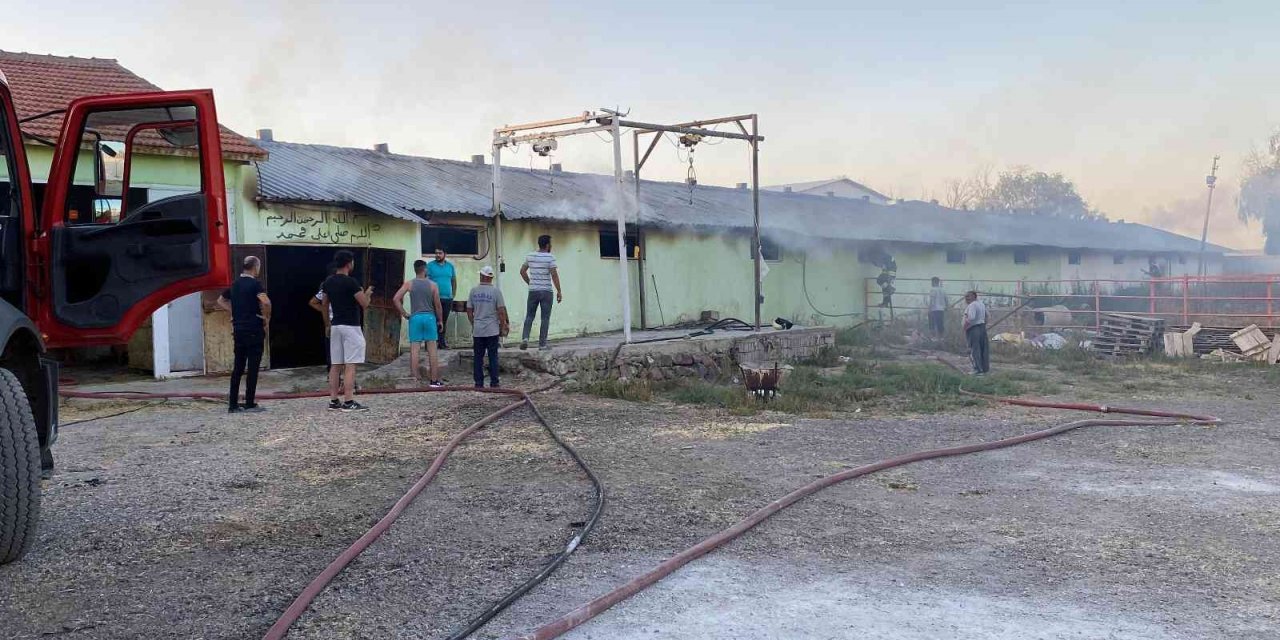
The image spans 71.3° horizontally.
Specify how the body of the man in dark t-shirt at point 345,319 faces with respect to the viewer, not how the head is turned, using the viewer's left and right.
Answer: facing away from the viewer and to the right of the viewer

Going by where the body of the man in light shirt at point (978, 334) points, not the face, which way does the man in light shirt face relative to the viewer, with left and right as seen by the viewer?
facing away from the viewer and to the left of the viewer

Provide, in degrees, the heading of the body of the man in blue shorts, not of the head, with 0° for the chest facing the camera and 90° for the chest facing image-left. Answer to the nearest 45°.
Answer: approximately 180°

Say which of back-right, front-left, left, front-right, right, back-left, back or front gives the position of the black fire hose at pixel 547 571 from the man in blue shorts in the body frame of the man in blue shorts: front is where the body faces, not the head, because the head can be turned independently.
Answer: back

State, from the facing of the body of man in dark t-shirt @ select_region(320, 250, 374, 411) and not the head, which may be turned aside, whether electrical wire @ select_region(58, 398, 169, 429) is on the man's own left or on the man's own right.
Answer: on the man's own left

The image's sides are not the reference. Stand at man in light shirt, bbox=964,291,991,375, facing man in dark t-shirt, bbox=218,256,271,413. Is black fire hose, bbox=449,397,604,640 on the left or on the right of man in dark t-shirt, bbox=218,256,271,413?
left
